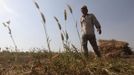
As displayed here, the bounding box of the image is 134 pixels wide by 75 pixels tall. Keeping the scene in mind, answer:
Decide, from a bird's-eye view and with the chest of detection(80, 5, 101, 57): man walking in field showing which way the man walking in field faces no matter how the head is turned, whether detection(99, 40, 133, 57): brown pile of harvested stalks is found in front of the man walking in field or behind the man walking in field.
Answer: behind

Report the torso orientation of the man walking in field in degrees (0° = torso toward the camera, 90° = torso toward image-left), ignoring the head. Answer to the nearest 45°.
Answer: approximately 45°
